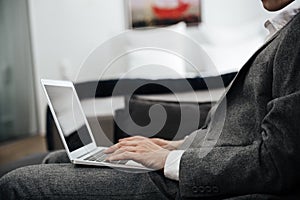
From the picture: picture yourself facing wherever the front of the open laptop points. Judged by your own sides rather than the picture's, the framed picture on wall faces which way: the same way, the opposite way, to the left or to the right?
to the right

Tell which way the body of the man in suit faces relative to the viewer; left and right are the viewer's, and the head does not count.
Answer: facing to the left of the viewer

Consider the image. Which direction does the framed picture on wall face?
toward the camera

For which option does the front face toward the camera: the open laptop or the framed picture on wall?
the framed picture on wall

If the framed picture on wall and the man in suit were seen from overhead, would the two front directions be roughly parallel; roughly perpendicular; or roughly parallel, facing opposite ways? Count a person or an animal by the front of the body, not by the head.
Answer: roughly perpendicular

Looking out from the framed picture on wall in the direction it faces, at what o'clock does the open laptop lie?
The open laptop is roughly at 12 o'clock from the framed picture on wall.

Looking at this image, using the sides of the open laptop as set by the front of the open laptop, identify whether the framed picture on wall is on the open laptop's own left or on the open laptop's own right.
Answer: on the open laptop's own left

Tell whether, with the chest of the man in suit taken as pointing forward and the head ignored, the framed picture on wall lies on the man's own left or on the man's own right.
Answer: on the man's own right

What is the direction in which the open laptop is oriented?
to the viewer's right

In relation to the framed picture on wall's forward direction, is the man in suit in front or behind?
in front
